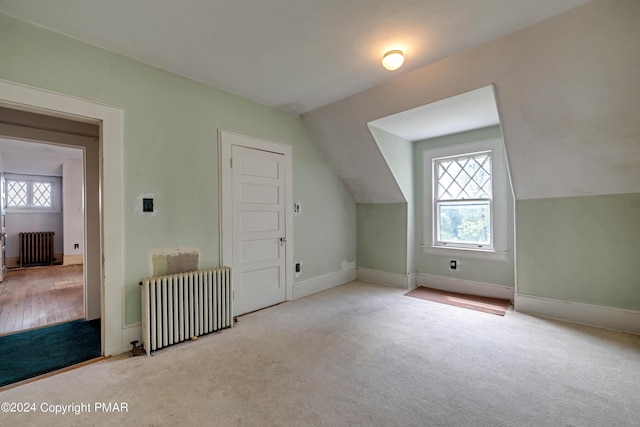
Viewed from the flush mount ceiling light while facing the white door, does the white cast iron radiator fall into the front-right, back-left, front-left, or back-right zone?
front-left

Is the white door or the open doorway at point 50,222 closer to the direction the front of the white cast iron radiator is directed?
the white door

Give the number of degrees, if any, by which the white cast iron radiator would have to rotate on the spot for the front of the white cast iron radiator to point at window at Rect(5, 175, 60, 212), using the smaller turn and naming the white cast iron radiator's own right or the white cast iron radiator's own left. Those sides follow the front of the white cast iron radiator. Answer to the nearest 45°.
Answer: approximately 180°

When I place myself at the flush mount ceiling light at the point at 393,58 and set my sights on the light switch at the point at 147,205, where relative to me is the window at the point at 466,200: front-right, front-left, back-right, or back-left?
back-right

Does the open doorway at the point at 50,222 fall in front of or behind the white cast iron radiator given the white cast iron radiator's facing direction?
behind

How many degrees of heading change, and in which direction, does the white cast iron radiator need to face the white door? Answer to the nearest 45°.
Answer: approximately 90° to its left

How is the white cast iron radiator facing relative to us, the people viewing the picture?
facing the viewer and to the right of the viewer

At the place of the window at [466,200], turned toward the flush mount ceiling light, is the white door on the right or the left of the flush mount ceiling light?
right

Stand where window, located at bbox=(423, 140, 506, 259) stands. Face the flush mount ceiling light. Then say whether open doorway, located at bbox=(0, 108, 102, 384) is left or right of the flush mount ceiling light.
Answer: right

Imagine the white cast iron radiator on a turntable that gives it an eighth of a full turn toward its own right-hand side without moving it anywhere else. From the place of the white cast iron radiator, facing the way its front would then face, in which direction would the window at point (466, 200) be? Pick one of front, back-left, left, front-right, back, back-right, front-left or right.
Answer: left
